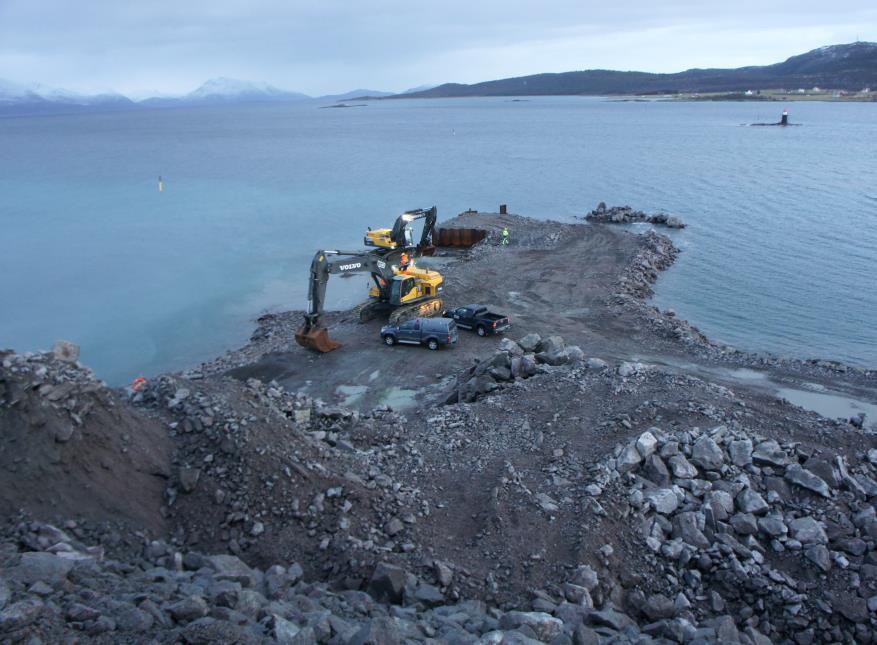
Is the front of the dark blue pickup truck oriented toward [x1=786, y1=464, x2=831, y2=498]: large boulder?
no

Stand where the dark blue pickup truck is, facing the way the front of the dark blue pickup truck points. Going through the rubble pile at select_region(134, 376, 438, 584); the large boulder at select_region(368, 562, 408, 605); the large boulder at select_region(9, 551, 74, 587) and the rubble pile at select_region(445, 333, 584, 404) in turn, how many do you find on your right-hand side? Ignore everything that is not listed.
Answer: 0

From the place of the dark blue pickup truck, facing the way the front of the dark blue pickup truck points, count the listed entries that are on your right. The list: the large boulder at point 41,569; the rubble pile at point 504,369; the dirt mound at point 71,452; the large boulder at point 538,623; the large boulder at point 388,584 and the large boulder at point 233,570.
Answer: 0

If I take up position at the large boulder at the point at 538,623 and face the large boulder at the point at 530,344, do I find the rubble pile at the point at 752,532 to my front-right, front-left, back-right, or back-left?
front-right

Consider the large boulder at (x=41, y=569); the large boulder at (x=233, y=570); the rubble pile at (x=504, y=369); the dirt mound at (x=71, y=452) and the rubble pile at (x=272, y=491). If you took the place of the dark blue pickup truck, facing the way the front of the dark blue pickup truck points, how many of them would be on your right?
0

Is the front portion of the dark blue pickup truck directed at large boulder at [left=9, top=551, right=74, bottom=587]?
no

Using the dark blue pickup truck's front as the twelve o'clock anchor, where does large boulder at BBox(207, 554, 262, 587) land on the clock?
The large boulder is roughly at 8 o'clock from the dark blue pickup truck.

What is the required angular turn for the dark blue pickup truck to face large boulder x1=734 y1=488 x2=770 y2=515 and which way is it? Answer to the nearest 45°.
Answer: approximately 135° to its left

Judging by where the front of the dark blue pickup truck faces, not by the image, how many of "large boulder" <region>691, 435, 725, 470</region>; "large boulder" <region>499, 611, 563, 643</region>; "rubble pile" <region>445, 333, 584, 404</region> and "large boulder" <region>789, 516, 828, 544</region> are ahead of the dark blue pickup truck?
0

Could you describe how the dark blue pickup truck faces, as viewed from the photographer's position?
facing away from the viewer and to the left of the viewer

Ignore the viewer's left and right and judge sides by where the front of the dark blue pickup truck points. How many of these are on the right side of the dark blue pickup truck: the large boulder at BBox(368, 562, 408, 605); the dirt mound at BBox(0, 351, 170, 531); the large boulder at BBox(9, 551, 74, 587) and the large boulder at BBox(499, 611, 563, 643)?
0

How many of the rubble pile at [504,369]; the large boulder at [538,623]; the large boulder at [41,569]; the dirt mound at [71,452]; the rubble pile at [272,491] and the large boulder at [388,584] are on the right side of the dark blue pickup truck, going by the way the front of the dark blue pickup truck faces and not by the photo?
0

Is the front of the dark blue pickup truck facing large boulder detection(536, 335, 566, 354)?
no
